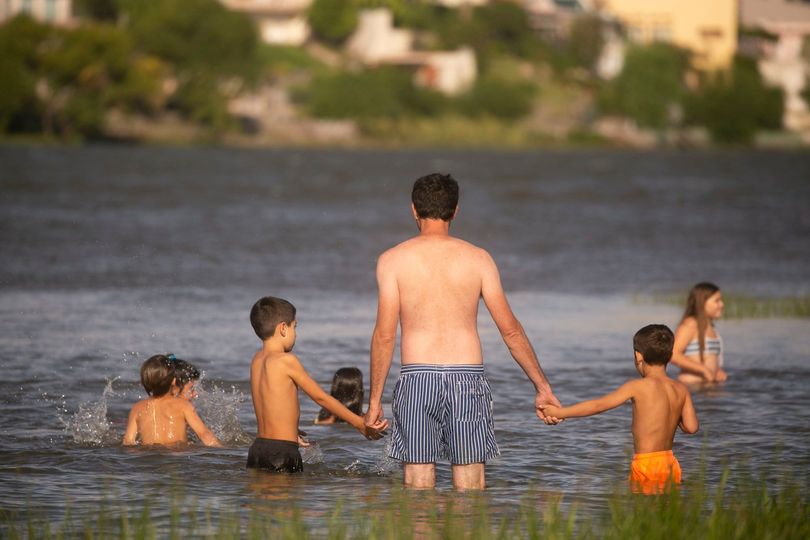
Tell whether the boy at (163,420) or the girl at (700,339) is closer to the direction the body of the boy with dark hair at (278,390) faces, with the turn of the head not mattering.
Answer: the girl

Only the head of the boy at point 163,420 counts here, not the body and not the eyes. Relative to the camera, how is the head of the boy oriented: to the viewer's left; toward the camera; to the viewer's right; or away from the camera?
away from the camera

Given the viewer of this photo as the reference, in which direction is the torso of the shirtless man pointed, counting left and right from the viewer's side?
facing away from the viewer

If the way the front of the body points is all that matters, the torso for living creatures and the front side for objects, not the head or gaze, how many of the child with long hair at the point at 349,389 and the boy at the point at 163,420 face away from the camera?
2

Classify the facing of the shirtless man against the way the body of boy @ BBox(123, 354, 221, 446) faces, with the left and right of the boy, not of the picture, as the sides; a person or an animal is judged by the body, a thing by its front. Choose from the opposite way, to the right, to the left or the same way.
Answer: the same way

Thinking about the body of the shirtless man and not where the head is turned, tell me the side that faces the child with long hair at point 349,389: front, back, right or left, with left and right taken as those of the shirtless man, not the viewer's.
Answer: front

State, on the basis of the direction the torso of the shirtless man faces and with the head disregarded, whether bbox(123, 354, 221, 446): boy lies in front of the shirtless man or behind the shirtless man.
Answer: in front

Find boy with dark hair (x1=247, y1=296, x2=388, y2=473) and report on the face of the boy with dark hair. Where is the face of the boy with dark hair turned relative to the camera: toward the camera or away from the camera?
away from the camera

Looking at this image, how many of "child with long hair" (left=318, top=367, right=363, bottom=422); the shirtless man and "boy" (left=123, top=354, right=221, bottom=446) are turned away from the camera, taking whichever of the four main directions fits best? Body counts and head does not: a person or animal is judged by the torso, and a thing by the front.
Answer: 3

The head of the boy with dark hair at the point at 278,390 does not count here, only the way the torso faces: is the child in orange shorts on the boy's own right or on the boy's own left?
on the boy's own right

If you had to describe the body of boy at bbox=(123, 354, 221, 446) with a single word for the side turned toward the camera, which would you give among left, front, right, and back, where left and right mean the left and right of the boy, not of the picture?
back

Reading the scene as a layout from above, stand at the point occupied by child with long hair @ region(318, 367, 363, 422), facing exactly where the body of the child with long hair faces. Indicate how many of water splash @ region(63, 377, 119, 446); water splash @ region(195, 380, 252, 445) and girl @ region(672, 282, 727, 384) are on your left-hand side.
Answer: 2

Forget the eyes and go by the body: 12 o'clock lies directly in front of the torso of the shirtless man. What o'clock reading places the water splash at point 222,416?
The water splash is roughly at 11 o'clock from the shirtless man.
